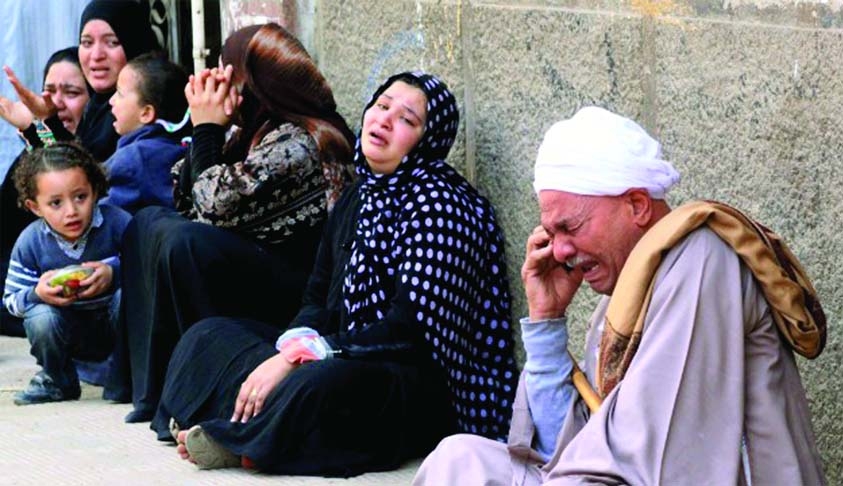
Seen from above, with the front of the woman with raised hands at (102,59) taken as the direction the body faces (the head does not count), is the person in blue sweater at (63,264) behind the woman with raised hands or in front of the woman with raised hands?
in front

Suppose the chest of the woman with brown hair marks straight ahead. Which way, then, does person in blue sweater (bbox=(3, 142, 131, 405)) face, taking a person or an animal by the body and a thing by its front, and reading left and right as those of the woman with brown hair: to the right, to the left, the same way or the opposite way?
to the left

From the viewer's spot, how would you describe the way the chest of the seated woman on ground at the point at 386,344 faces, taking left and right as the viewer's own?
facing the viewer and to the left of the viewer

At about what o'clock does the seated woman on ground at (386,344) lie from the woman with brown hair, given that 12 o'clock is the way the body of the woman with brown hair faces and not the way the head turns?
The seated woman on ground is roughly at 8 o'clock from the woman with brown hair.

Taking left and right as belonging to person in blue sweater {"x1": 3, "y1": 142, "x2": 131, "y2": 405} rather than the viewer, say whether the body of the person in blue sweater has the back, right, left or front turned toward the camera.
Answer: front

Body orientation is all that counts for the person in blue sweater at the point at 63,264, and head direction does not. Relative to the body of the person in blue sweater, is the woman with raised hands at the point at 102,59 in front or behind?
behind

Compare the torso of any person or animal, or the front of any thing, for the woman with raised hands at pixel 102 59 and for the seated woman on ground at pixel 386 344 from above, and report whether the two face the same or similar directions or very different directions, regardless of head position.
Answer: same or similar directions

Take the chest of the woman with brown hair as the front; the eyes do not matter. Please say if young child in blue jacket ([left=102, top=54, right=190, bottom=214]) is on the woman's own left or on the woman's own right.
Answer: on the woman's own right

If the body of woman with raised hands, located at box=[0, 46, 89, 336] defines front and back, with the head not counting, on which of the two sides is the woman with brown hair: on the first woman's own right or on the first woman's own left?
on the first woman's own left

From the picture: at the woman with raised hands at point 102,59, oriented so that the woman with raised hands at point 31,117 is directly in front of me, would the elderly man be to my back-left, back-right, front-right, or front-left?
back-left

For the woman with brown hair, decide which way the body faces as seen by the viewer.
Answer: to the viewer's left

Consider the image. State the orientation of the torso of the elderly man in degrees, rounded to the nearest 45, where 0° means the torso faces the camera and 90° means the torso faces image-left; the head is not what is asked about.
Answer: approximately 90°

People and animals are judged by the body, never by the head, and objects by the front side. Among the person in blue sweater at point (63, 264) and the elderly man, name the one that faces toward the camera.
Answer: the person in blue sweater

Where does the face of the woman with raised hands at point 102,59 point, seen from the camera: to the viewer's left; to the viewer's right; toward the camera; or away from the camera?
toward the camera

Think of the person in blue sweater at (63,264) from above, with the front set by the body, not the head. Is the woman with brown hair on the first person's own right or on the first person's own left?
on the first person's own left

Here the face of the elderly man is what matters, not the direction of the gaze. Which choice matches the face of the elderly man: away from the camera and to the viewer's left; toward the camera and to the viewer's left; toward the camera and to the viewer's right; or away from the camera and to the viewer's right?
toward the camera and to the viewer's left

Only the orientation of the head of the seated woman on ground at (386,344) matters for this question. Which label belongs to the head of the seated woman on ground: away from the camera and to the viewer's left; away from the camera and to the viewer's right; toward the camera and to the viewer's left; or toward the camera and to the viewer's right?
toward the camera and to the viewer's left
